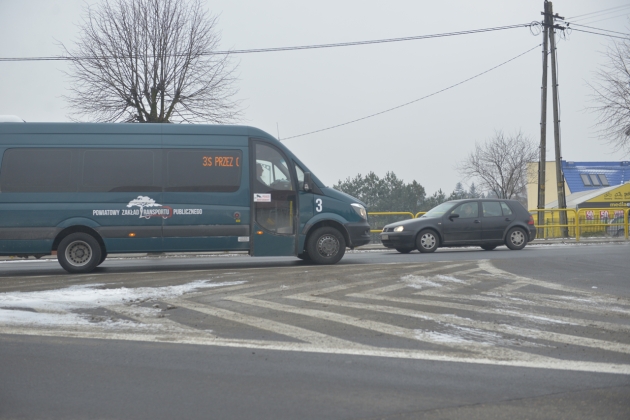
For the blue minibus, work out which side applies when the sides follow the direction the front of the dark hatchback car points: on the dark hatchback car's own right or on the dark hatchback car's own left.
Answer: on the dark hatchback car's own left

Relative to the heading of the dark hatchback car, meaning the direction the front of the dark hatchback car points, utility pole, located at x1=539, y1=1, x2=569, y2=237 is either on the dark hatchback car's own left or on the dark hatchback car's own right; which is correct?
on the dark hatchback car's own right

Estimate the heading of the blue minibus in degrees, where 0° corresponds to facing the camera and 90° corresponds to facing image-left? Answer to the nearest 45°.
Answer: approximately 270°

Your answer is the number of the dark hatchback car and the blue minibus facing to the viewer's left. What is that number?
1

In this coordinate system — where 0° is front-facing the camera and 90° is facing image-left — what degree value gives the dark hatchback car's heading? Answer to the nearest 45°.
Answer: approximately 90°

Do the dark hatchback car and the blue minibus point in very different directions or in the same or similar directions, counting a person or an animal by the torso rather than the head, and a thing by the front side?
very different directions

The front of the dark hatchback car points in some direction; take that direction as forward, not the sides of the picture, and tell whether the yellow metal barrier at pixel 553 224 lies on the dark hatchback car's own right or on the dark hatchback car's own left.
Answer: on the dark hatchback car's own right

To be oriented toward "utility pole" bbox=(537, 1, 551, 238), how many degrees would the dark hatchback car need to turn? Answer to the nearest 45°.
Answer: approximately 90° to its right
